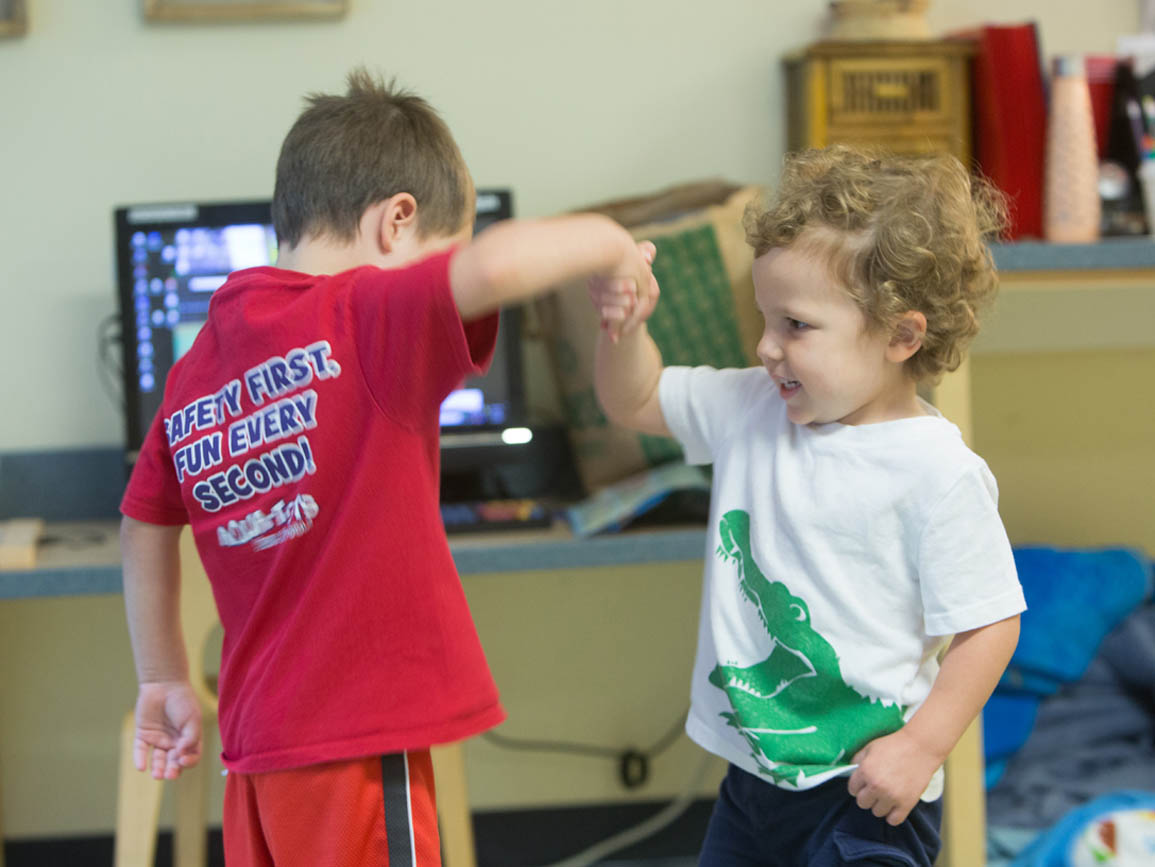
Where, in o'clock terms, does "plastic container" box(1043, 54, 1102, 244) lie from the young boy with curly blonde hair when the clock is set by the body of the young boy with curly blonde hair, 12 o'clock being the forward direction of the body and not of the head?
The plastic container is roughly at 5 o'clock from the young boy with curly blonde hair.

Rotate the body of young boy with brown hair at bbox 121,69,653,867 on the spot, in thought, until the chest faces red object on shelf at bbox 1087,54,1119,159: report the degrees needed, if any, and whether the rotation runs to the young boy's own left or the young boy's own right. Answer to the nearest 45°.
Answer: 0° — they already face it

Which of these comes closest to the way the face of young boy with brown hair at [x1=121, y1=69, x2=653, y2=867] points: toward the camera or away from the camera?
away from the camera

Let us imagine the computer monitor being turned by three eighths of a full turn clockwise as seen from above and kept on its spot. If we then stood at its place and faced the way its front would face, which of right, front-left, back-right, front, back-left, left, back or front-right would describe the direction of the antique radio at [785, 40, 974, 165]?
back-right

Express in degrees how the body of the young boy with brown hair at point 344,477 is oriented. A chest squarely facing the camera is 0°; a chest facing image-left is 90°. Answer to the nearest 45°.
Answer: approximately 225°

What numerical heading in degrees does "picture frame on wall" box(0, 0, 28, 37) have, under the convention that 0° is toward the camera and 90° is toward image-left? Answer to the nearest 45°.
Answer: approximately 0°

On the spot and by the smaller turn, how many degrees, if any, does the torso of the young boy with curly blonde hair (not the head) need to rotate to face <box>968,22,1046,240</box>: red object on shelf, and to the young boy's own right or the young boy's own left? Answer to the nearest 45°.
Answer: approximately 135° to the young boy's own right
